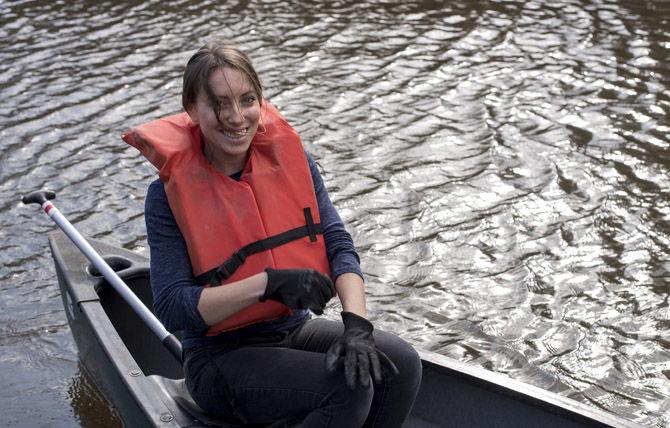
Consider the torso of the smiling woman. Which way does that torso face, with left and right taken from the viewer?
facing the viewer and to the right of the viewer
